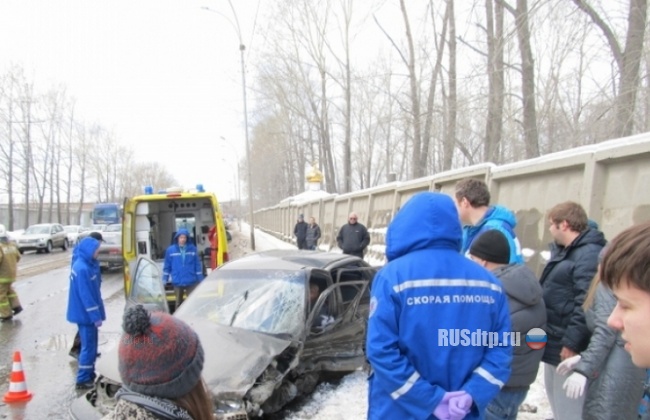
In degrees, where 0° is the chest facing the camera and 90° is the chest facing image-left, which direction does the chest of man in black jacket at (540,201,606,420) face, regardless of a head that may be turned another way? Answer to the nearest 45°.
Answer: approximately 90°

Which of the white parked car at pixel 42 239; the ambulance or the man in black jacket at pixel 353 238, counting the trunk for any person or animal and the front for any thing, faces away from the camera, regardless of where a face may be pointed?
the ambulance

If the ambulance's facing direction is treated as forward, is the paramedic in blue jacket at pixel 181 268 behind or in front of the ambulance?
behind

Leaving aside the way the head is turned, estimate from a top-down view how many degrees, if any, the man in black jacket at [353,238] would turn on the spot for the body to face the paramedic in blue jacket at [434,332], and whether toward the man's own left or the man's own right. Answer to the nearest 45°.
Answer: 0° — they already face them

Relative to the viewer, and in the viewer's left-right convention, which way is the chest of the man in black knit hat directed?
facing away from the viewer and to the left of the viewer

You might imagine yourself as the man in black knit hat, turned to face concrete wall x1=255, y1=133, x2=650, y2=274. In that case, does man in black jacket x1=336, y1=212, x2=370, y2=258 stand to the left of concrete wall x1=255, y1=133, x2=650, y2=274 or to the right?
left

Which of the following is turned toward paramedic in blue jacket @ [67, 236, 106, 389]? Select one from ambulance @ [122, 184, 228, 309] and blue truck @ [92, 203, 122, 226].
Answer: the blue truck

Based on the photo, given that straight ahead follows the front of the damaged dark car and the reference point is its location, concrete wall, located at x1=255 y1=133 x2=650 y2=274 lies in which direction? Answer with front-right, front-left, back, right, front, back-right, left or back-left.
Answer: back-left

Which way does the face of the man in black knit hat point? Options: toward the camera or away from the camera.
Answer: away from the camera

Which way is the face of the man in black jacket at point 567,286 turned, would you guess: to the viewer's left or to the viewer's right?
to the viewer's left

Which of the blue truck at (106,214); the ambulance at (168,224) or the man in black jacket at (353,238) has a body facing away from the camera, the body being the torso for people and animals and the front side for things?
the ambulance

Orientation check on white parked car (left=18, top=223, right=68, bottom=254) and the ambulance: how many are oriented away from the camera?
1

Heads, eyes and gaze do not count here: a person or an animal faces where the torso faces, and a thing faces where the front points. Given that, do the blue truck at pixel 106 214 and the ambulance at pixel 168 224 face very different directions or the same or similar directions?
very different directions

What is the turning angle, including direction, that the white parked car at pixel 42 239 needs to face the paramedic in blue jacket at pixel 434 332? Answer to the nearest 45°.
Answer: approximately 45° to its left

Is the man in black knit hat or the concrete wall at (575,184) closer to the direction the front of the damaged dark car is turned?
the man in black knit hat
